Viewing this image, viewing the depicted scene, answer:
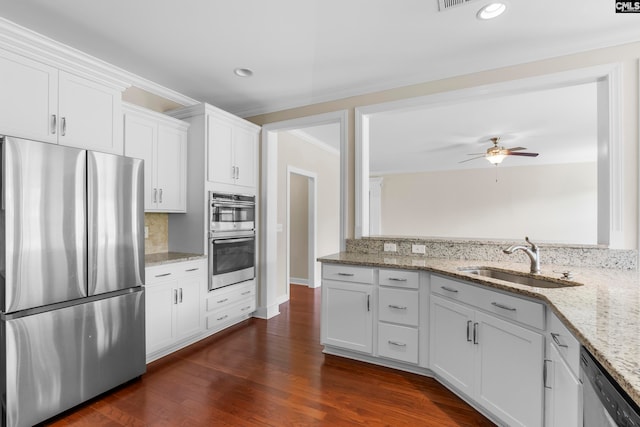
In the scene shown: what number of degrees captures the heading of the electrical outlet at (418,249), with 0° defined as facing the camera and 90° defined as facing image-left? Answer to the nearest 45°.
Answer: approximately 0°

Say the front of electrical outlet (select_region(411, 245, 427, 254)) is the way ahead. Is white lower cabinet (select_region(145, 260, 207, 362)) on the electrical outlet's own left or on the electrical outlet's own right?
on the electrical outlet's own right

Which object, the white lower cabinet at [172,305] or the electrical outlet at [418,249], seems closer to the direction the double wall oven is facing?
the electrical outlet

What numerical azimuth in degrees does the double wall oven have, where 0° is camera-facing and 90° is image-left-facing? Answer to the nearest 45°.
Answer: approximately 315°

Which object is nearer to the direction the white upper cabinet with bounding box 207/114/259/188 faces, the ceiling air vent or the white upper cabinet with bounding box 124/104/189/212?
the ceiling air vent

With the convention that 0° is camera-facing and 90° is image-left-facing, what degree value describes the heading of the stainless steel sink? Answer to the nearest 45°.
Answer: approximately 45°

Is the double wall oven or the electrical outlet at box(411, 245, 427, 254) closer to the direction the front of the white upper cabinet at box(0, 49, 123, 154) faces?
the electrical outlet

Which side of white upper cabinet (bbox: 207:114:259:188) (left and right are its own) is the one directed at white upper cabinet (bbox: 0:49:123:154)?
right
